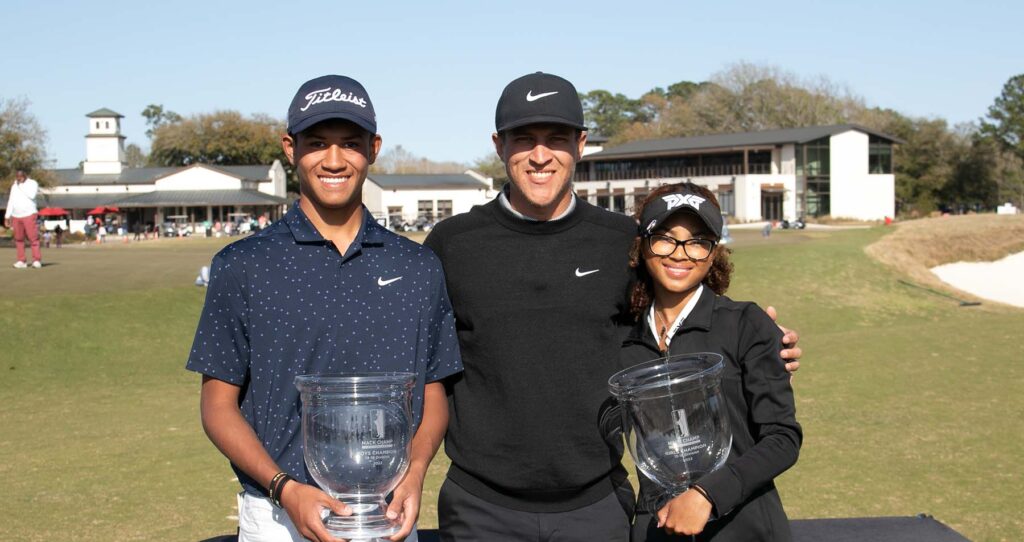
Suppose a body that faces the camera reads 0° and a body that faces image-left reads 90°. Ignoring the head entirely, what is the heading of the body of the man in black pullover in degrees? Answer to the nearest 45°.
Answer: approximately 0°

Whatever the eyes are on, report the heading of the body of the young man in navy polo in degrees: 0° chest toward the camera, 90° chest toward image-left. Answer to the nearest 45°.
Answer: approximately 0°

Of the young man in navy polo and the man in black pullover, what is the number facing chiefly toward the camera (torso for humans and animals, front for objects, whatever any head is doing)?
2

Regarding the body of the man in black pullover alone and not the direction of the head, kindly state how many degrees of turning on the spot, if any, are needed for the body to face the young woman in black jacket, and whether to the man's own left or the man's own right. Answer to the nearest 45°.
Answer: approximately 45° to the man's own left

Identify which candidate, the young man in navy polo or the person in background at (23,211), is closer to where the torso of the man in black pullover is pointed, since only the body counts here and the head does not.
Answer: the young man in navy polo

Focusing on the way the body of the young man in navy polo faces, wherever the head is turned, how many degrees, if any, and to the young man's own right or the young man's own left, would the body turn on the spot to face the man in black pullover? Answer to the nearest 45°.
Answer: approximately 135° to the young man's own left

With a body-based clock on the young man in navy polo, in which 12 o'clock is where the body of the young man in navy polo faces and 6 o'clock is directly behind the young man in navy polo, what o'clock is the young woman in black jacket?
The young woman in black jacket is roughly at 9 o'clock from the young man in navy polo.

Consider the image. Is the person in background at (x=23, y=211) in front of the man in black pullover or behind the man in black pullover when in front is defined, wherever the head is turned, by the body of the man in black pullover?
behind

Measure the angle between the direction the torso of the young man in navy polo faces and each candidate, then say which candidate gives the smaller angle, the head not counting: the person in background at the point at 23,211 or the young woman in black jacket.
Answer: the young woman in black jacket
